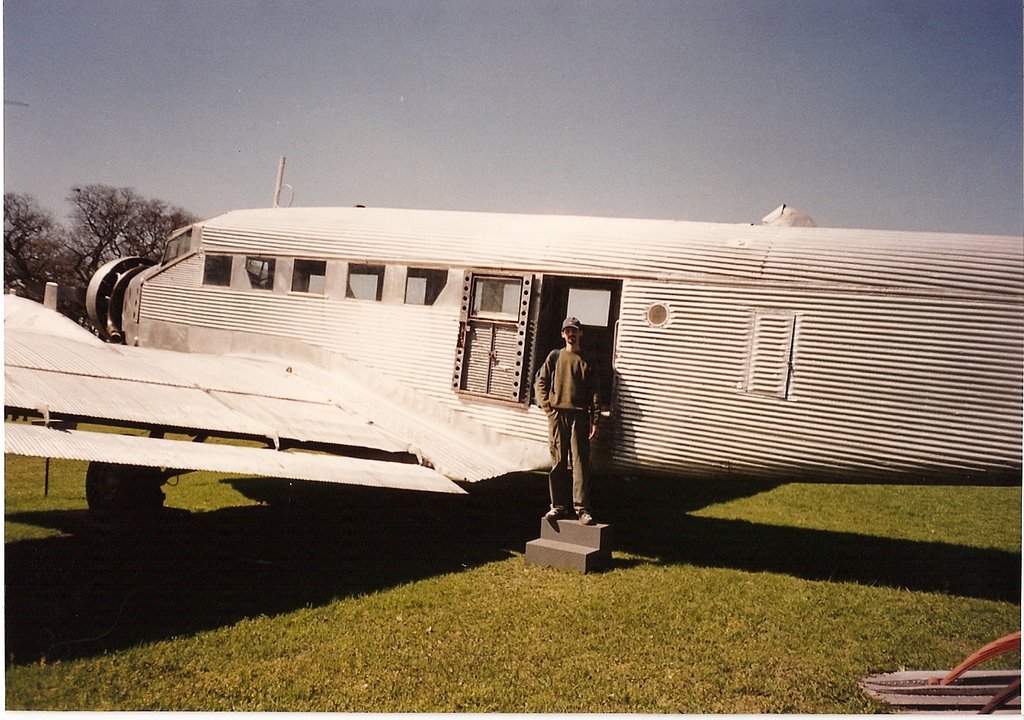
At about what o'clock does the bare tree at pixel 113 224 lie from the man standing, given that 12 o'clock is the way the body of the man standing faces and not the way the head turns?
The bare tree is roughly at 4 o'clock from the man standing.

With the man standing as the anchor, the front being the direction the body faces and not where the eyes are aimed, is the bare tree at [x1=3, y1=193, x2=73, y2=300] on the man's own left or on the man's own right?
on the man's own right

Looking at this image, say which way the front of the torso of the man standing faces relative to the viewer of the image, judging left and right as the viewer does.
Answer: facing the viewer
